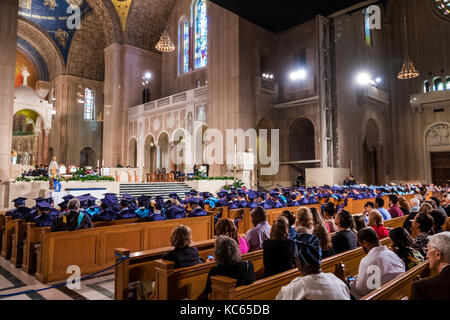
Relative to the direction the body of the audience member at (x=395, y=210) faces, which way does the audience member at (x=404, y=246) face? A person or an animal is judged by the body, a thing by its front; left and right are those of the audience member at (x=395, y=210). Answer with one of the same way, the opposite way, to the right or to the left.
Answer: the same way

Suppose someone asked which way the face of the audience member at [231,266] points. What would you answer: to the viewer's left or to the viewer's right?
to the viewer's left

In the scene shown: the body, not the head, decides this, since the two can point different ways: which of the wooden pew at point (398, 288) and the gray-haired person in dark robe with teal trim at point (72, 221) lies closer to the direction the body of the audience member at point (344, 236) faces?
the gray-haired person in dark robe with teal trim

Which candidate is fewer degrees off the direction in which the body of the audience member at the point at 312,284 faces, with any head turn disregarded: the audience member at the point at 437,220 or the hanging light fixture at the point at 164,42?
the hanging light fixture

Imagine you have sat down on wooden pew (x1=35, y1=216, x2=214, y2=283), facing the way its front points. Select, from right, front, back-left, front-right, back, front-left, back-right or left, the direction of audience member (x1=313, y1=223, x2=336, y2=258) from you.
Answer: back

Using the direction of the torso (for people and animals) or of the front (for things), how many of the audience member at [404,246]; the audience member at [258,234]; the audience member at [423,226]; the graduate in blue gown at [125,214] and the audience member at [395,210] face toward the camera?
0

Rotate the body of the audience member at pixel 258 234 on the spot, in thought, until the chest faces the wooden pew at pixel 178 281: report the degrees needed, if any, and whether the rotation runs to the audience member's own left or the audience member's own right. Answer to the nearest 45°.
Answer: approximately 90° to the audience member's own left

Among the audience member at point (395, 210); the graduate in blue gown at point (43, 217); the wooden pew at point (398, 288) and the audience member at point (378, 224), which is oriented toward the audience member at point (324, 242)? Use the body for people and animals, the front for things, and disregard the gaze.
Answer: the wooden pew

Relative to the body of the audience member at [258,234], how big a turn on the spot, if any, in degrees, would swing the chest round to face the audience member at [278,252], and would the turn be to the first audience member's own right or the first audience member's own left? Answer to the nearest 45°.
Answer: approximately 135° to the first audience member's own left

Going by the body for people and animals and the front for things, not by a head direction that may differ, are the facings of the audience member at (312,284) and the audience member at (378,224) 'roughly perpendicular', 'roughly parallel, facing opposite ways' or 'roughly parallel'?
roughly parallel

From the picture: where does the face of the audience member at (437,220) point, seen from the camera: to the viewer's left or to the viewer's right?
to the viewer's left

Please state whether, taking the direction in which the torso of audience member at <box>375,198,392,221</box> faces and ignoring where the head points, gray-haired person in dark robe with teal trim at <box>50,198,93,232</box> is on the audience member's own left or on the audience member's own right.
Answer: on the audience member's own left

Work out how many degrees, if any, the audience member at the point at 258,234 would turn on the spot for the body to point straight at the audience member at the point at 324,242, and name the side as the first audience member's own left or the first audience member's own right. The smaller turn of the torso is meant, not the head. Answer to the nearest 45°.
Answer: approximately 180°

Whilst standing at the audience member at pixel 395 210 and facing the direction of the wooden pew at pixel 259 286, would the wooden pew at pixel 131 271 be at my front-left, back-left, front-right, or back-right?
front-right

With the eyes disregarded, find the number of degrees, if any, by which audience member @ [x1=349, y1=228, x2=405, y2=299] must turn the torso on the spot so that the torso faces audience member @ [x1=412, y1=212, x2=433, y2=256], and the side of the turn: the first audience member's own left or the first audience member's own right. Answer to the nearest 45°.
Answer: approximately 45° to the first audience member's own right

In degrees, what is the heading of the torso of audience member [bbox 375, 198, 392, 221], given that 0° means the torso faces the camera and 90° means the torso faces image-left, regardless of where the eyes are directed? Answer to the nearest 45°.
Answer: approximately 135°

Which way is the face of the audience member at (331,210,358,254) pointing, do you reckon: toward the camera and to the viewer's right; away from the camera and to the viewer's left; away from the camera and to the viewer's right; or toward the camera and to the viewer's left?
away from the camera and to the viewer's left

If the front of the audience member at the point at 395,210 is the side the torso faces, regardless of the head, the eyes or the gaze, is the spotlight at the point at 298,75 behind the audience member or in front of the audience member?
in front
